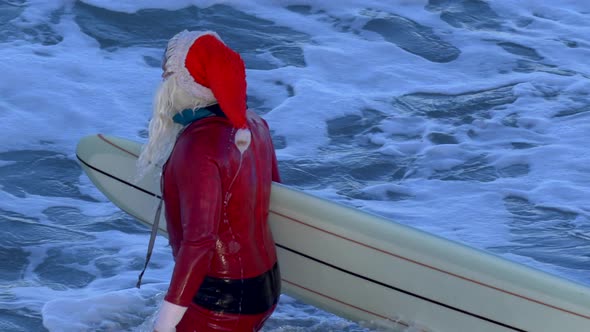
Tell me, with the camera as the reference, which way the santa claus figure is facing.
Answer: facing away from the viewer and to the left of the viewer
